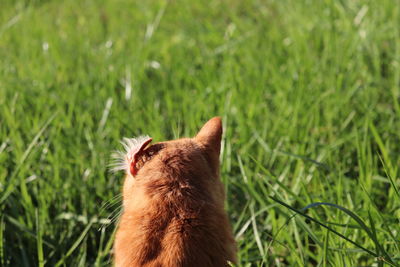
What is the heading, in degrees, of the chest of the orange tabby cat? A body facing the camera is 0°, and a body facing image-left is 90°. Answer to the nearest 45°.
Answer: approximately 180°
